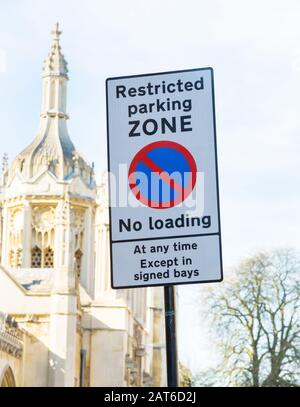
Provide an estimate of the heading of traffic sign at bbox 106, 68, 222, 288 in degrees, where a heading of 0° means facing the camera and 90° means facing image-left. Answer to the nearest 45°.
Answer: approximately 0°

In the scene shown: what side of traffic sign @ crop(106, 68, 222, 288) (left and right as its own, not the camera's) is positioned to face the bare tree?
back
